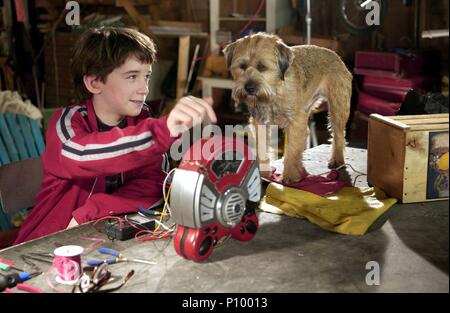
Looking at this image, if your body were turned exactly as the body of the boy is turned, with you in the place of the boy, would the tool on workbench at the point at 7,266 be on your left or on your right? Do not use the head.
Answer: on your right

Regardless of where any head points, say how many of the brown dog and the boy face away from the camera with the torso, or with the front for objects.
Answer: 0

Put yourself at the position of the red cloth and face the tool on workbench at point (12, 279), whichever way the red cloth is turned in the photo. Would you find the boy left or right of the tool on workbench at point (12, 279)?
right

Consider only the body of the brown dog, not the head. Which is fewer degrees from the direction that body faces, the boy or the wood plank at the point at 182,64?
the boy

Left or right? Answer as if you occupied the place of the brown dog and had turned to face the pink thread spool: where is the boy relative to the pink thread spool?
right

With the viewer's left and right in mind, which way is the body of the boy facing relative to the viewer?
facing the viewer and to the right of the viewer
